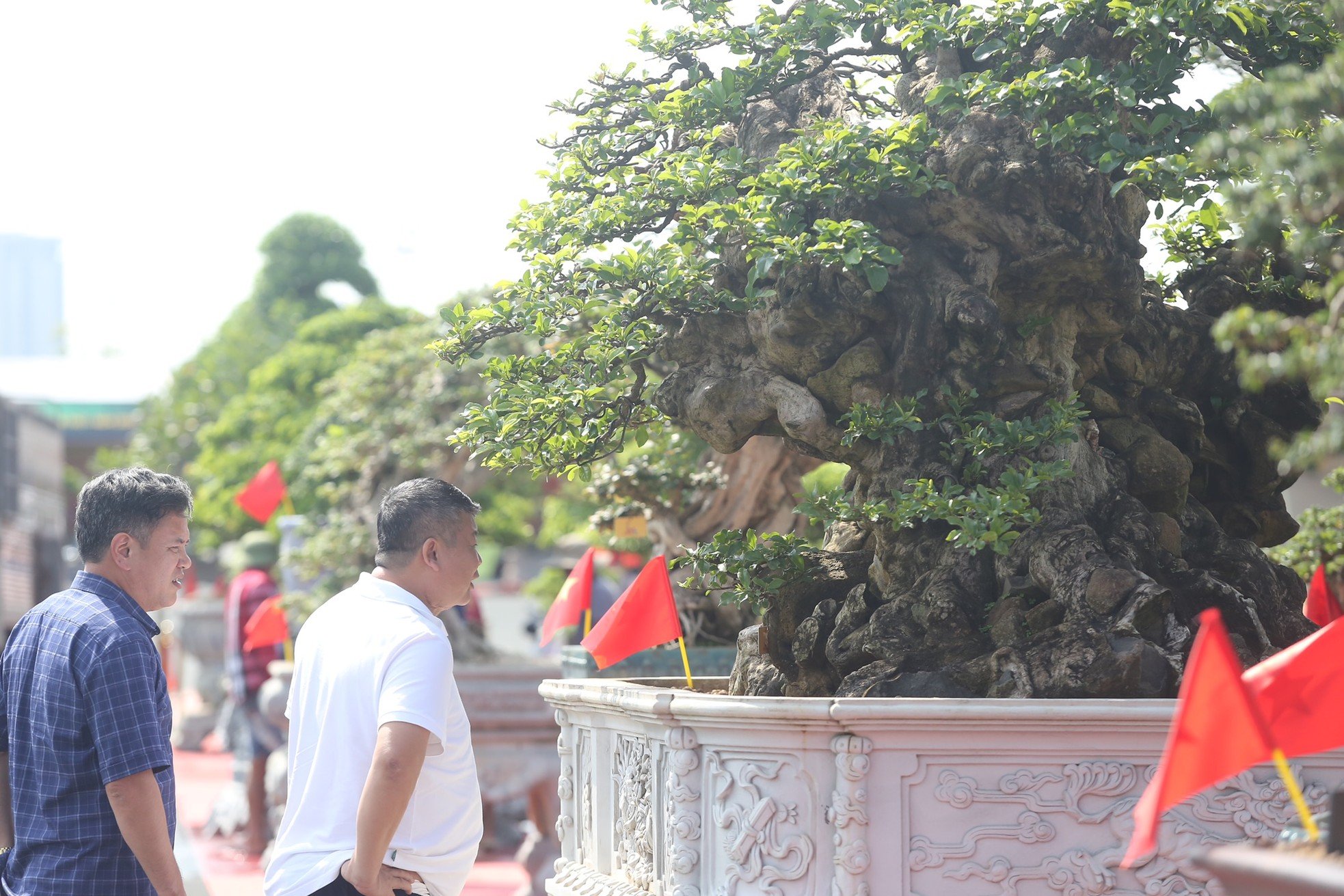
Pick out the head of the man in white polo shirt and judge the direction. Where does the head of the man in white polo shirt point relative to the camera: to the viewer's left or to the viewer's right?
to the viewer's right

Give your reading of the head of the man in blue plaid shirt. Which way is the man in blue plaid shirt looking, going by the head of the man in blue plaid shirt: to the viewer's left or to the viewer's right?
to the viewer's right
